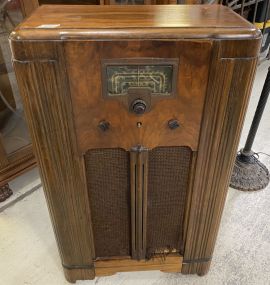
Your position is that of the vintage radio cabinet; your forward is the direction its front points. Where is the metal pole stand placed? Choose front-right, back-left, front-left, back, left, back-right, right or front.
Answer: back-left

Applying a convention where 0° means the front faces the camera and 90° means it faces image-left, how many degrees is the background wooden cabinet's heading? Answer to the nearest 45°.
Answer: approximately 315°

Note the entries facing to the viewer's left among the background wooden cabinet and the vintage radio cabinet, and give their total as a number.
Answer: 0

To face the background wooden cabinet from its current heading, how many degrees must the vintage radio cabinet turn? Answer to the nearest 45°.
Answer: approximately 135° to its right

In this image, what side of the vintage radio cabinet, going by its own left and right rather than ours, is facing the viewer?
front

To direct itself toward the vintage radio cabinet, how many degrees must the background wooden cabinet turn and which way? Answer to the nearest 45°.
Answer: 0° — it already faces it

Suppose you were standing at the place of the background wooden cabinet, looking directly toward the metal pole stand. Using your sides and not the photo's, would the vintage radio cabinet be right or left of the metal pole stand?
right
